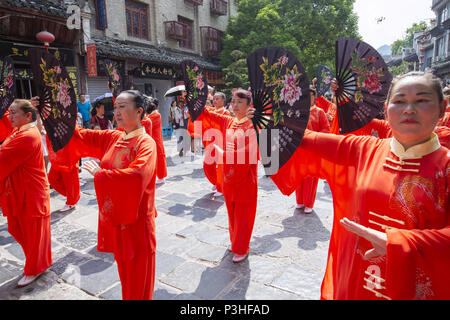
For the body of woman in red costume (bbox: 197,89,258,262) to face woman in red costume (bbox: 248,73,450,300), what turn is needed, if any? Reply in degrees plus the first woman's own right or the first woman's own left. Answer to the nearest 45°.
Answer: approximately 45° to the first woman's own left

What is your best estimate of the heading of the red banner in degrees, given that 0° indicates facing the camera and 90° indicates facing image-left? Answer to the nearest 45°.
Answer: approximately 0°

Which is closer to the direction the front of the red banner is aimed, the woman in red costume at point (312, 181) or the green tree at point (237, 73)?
the woman in red costume

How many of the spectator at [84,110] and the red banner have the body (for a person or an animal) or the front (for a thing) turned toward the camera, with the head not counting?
2

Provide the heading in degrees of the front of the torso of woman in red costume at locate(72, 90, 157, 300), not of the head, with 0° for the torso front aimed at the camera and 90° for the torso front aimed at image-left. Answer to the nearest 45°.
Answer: approximately 45°

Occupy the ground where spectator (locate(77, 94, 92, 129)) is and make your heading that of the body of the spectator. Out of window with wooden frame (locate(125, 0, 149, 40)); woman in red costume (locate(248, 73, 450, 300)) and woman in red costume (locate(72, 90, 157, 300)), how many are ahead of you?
2

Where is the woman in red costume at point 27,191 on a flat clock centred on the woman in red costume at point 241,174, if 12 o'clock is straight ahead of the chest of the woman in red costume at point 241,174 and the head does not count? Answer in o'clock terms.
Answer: the woman in red costume at point 27,191 is roughly at 1 o'clock from the woman in red costume at point 241,174.

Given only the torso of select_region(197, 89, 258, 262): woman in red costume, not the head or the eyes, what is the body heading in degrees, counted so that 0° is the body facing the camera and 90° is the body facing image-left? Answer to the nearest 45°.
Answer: approximately 45°

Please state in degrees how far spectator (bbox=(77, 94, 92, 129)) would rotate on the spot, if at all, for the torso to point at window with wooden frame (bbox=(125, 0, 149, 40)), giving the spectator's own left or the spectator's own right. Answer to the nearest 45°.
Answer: approximately 135° to the spectator's own left

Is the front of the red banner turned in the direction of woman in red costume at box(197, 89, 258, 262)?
yes

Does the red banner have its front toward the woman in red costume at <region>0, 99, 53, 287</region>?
yes
